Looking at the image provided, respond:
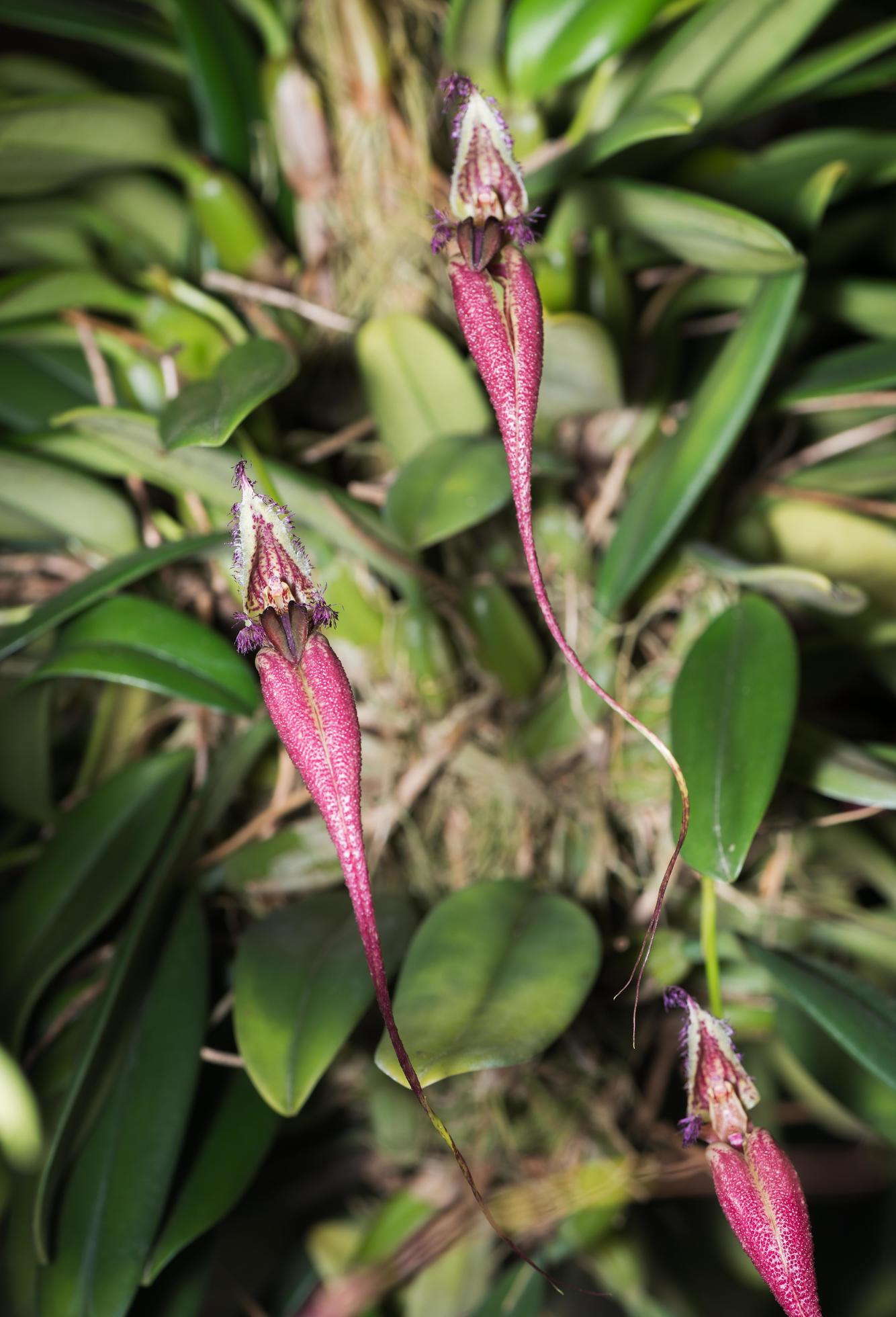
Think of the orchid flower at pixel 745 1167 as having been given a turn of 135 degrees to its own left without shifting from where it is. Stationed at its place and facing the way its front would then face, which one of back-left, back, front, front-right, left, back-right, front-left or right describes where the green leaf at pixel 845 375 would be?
front

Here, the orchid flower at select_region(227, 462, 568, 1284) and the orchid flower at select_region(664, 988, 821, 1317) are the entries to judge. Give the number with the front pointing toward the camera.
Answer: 2

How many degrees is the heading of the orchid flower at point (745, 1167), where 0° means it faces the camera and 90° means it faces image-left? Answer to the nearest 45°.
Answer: approximately 0°

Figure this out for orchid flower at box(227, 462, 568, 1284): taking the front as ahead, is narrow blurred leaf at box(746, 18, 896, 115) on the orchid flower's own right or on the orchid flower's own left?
on the orchid flower's own left

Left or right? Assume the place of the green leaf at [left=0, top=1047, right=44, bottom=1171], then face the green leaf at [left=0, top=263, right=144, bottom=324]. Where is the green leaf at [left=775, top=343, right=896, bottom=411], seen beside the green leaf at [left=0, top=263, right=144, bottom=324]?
right

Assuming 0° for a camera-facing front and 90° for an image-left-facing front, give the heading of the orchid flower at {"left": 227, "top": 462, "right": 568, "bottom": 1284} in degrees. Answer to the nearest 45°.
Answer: approximately 0°

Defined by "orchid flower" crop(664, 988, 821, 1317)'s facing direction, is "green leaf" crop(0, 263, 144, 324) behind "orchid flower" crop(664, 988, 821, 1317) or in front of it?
behind
